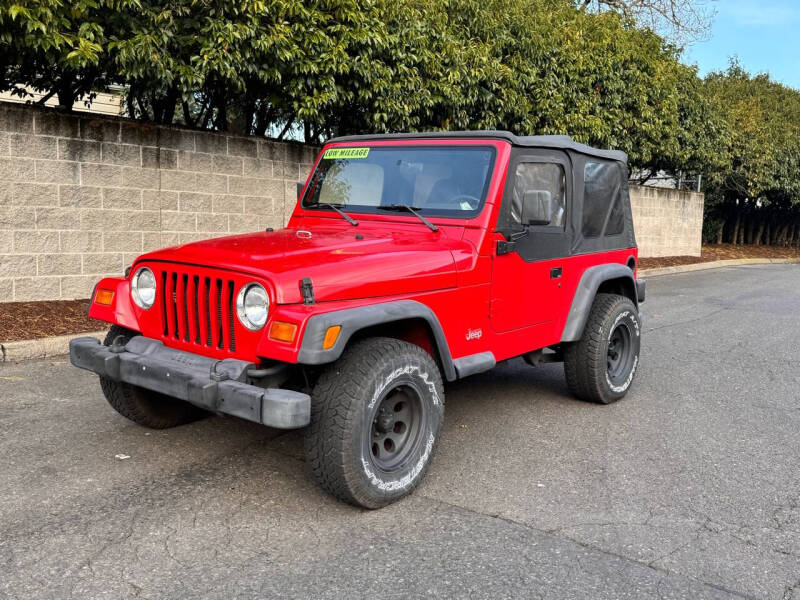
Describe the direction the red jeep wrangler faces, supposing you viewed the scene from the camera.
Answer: facing the viewer and to the left of the viewer
